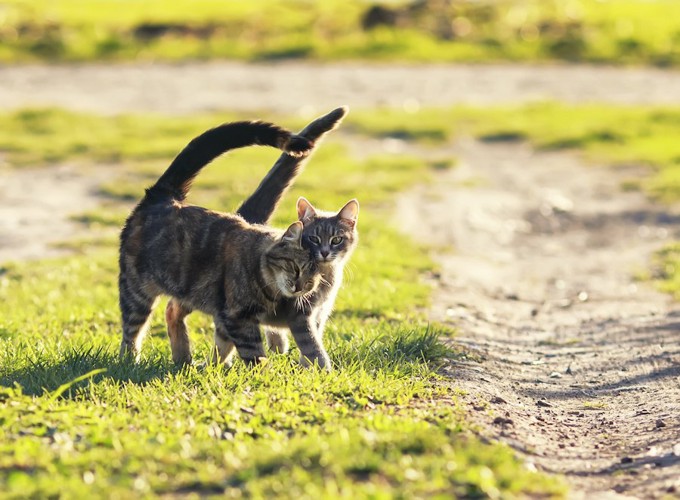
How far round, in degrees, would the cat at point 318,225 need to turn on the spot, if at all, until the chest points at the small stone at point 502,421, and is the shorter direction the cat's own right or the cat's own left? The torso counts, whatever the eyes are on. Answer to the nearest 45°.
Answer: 0° — it already faces it

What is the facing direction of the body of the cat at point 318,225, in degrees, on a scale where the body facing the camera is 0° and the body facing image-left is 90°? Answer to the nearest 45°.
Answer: approximately 315°

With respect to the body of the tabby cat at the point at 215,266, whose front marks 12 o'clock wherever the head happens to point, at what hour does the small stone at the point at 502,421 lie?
The small stone is roughly at 12 o'clock from the tabby cat.

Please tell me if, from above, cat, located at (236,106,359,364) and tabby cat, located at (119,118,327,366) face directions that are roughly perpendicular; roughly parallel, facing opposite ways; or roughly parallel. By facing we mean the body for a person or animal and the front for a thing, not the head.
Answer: roughly parallel
